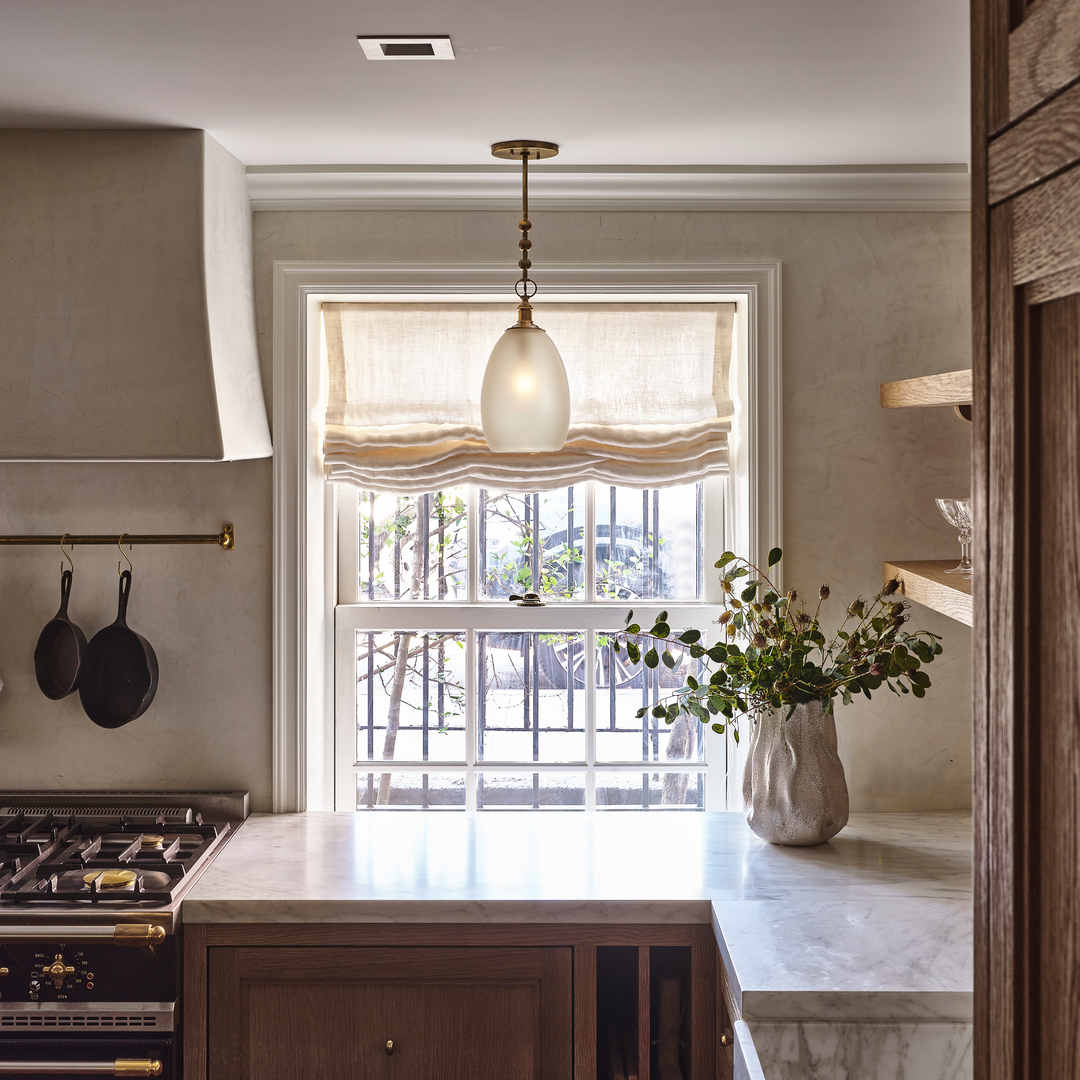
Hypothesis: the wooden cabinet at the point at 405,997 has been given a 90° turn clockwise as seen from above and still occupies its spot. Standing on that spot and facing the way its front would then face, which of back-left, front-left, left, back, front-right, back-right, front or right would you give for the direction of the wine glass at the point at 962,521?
back

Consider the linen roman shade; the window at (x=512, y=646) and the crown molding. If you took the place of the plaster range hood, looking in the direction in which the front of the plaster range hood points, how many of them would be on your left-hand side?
3

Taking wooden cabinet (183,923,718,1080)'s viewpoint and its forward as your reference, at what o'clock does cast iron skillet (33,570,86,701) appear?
The cast iron skillet is roughly at 4 o'clock from the wooden cabinet.

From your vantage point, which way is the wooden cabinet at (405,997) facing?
toward the camera

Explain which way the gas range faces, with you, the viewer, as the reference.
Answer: facing the viewer

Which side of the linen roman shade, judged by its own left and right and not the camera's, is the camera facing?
front

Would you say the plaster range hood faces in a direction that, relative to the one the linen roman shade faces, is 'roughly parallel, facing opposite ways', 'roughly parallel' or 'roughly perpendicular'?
roughly parallel

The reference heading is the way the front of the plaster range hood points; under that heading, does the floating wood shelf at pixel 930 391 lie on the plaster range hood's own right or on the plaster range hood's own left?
on the plaster range hood's own left

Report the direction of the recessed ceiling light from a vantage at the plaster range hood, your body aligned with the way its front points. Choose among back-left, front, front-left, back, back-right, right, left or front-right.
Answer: front-left

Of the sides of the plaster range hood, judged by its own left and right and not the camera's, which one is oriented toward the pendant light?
left
